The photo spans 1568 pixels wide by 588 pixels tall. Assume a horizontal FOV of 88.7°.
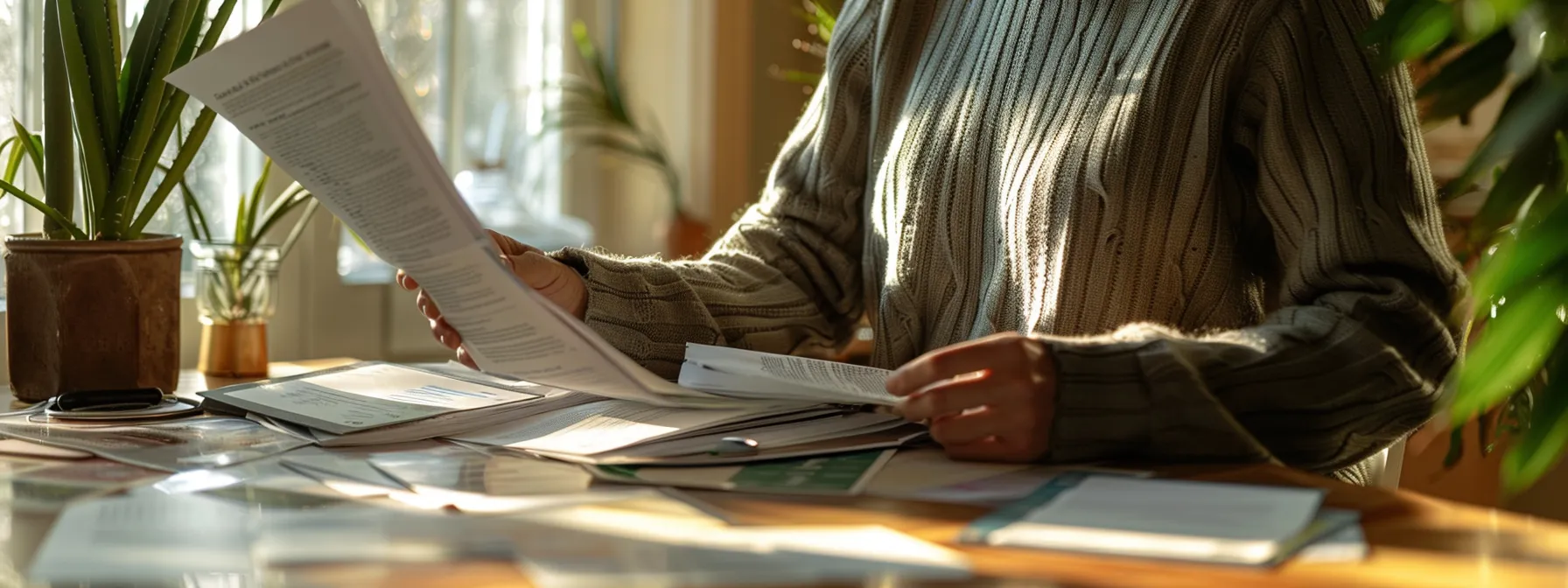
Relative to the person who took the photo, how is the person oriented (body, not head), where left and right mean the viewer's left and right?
facing the viewer and to the left of the viewer

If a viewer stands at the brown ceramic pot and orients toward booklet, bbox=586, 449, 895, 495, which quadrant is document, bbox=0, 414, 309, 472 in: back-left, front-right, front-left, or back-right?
front-right

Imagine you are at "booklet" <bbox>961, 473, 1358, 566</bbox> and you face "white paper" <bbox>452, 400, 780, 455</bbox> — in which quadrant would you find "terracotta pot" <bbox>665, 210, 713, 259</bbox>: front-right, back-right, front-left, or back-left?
front-right

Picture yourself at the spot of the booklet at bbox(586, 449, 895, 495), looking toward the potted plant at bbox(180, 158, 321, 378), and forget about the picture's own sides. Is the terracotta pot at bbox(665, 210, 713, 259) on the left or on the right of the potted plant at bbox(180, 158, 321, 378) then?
right

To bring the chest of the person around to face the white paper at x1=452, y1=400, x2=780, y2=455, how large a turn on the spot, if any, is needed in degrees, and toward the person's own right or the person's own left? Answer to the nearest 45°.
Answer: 0° — they already face it

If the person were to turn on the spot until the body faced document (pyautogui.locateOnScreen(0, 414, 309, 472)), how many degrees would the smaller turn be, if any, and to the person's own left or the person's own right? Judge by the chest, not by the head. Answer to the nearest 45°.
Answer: approximately 45° to the person's own right

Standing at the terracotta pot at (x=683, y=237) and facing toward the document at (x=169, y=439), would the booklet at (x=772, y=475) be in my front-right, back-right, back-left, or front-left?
front-left

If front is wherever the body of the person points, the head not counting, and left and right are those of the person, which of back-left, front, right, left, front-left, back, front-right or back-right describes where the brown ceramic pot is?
front-right

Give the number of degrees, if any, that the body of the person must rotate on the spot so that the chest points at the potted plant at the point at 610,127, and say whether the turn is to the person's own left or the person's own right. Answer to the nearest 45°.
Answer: approximately 90° to the person's own right
